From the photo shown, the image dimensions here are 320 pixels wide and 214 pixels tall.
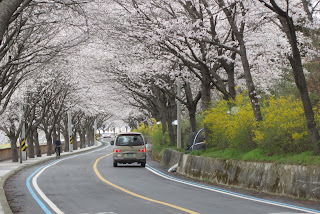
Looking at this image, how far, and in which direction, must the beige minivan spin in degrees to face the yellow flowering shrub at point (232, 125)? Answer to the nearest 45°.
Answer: approximately 135° to its right

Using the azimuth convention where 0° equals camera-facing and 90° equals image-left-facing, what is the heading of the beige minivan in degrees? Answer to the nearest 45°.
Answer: approximately 180°

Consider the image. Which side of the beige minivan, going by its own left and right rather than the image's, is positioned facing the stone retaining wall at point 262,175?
back
